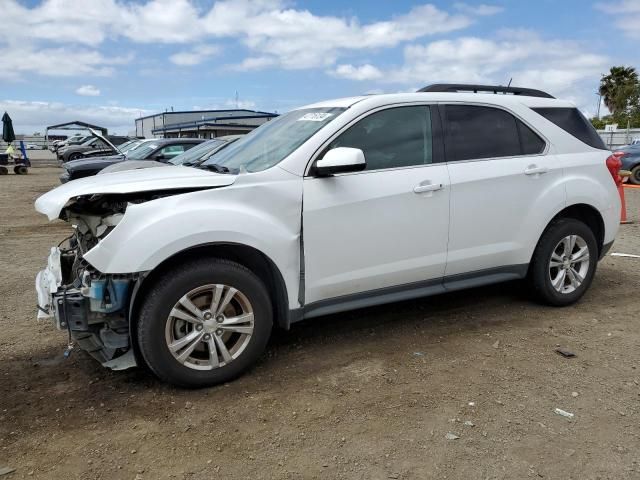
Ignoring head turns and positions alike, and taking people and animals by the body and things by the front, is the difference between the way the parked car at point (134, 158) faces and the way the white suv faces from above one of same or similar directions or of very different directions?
same or similar directions

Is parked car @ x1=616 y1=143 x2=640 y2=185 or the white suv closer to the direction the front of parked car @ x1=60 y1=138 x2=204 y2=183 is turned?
the white suv

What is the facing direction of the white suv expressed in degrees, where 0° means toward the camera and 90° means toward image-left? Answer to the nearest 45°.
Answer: approximately 45°

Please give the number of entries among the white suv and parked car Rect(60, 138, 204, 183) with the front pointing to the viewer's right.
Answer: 0

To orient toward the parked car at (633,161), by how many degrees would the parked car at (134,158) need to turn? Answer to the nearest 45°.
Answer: approximately 135° to its left

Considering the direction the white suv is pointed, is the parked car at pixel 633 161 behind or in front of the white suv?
behind
